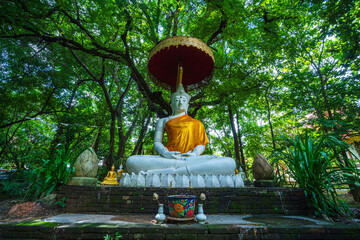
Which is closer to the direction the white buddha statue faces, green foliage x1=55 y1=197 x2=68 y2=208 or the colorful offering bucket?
the colorful offering bucket

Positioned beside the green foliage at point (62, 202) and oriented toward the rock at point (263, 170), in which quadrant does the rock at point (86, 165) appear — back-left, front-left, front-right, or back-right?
front-left

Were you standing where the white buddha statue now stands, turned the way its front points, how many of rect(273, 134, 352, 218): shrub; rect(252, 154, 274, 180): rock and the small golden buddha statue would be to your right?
1

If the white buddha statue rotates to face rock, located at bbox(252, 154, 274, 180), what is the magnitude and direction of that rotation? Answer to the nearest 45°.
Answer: approximately 45° to its left

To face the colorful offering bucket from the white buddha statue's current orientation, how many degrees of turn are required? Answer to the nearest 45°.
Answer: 0° — it already faces it

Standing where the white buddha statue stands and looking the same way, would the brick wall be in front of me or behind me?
in front

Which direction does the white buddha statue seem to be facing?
toward the camera

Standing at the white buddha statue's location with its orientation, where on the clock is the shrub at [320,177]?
The shrub is roughly at 10 o'clock from the white buddha statue.

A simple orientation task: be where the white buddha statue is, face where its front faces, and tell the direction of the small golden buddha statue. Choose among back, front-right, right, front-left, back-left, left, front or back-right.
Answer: right

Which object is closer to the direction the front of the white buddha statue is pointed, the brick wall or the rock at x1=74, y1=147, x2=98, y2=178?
the brick wall

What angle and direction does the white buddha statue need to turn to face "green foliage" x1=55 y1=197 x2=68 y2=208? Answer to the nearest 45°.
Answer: approximately 45° to its right

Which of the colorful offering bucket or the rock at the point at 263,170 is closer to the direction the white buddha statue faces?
the colorful offering bucket
